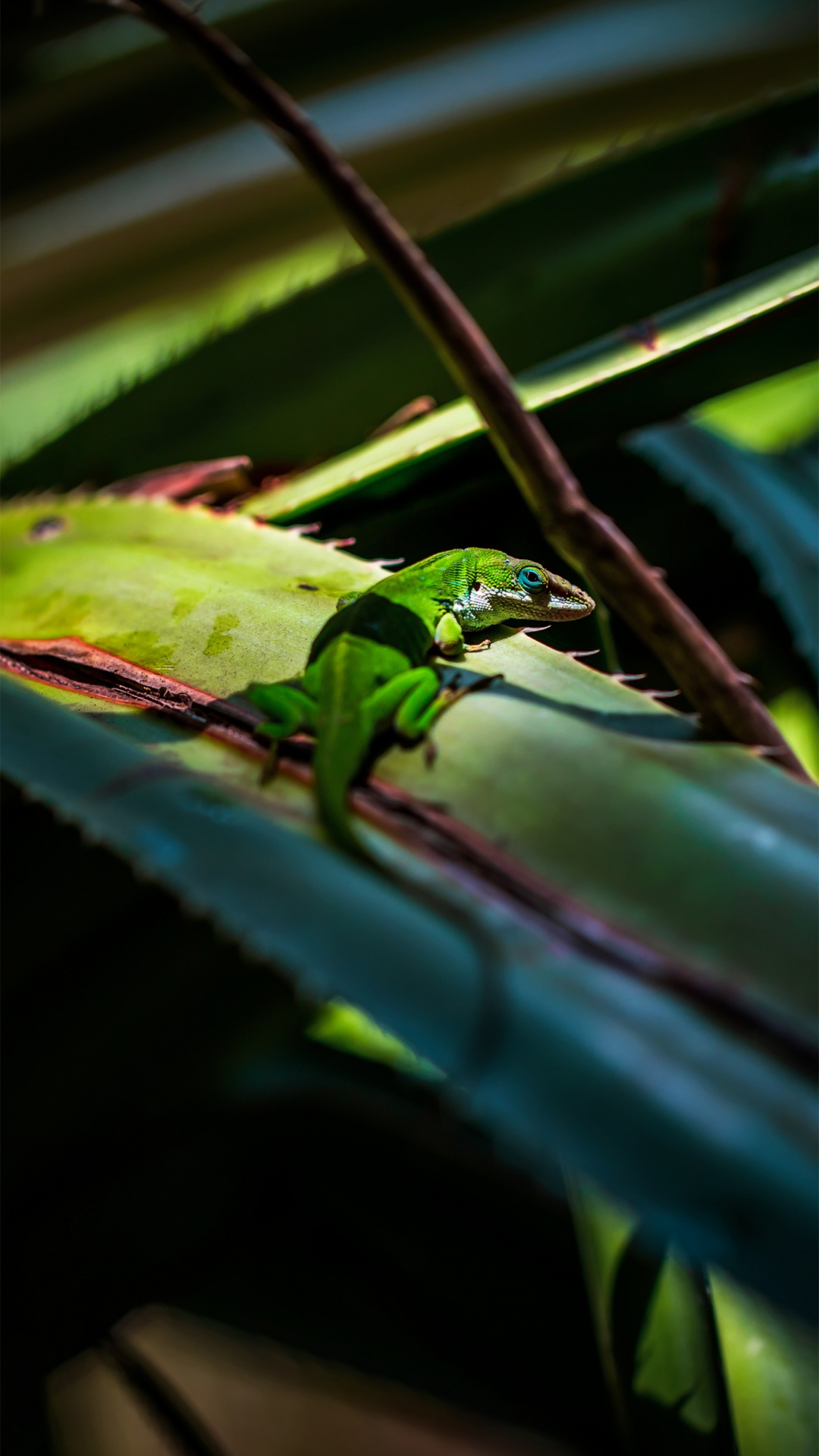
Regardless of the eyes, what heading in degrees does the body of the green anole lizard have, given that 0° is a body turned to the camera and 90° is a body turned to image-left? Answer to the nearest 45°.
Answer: approximately 225°

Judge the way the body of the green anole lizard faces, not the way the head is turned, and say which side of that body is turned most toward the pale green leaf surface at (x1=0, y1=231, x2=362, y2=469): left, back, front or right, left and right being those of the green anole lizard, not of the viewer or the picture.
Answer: left
